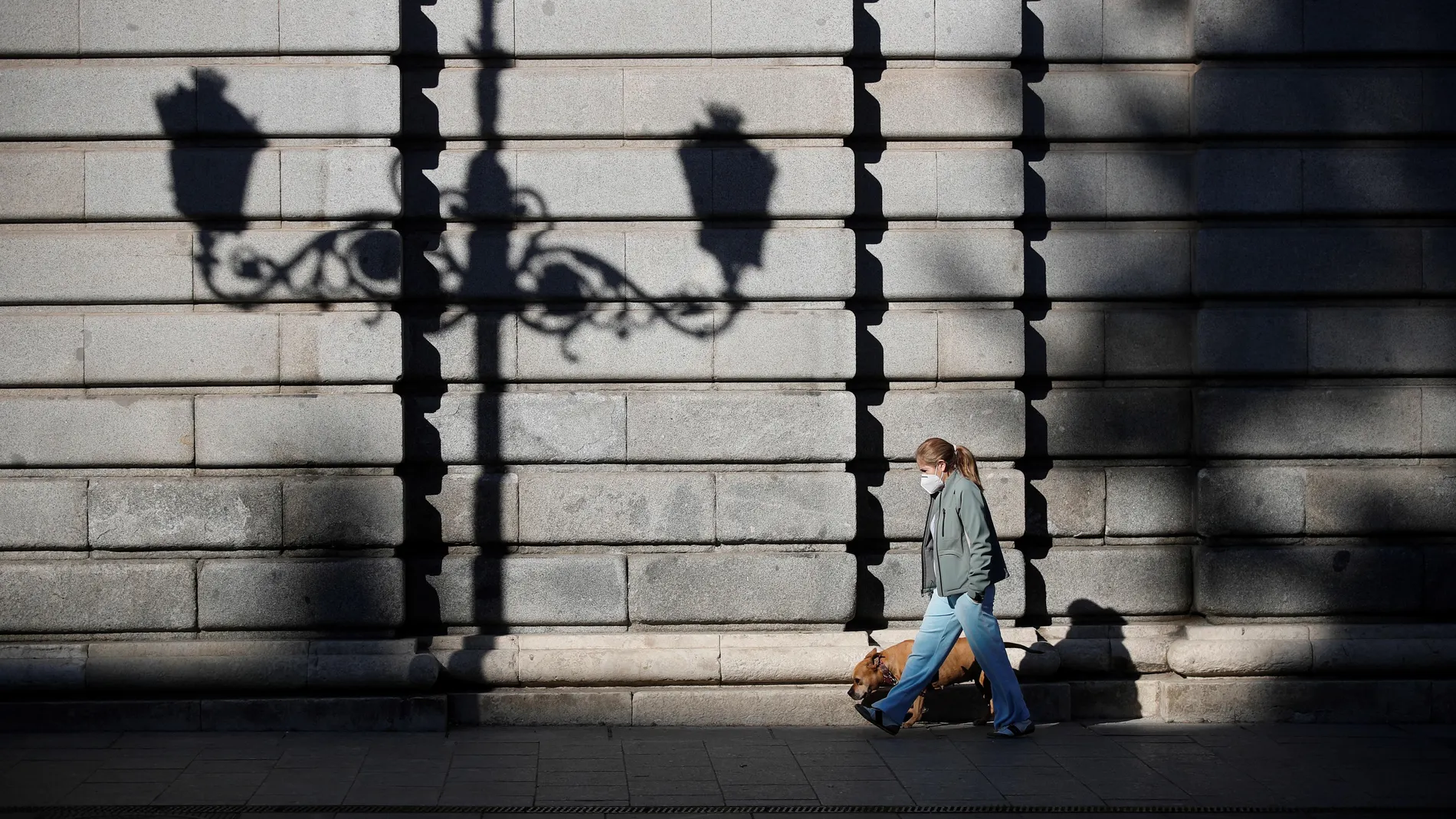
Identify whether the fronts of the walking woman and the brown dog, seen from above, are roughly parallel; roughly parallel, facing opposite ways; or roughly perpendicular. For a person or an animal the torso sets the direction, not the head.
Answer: roughly parallel

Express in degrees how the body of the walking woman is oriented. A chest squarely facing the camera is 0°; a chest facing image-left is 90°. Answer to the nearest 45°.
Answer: approximately 90°

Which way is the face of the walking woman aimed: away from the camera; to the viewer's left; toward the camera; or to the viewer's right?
to the viewer's left

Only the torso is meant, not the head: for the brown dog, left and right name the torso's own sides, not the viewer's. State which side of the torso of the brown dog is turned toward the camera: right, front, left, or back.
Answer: left

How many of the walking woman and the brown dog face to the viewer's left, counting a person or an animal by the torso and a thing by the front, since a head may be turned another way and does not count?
2
